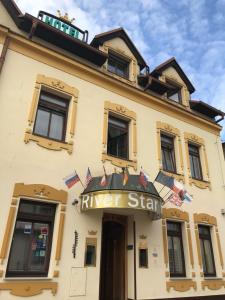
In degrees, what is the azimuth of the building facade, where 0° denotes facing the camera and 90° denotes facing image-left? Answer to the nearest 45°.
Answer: approximately 315°
